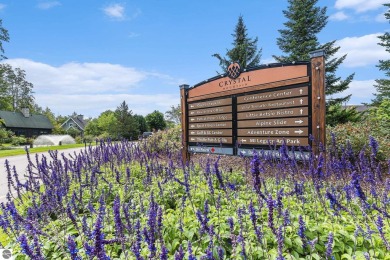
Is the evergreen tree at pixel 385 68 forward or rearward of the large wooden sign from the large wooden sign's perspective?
rearward

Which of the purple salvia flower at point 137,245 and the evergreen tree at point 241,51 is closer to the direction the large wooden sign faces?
the purple salvia flower

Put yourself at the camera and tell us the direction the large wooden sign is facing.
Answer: facing the viewer and to the left of the viewer

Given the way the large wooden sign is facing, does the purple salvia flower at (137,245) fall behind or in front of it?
in front

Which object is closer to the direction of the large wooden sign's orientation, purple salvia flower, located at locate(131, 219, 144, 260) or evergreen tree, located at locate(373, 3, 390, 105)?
the purple salvia flower

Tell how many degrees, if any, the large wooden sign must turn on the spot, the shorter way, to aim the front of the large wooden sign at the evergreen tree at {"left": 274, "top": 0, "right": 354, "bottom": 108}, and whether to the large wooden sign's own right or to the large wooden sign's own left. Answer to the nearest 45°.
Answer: approximately 135° to the large wooden sign's own right

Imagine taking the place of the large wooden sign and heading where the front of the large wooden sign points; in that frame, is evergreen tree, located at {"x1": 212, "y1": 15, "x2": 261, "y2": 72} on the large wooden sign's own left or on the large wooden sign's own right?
on the large wooden sign's own right

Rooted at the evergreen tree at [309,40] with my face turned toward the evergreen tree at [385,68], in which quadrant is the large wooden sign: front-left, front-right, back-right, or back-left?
back-right
